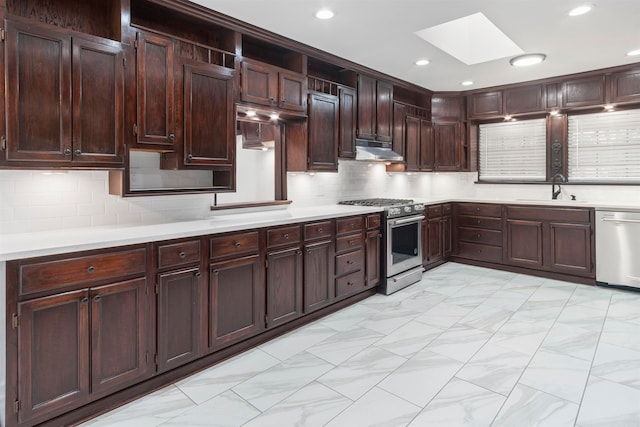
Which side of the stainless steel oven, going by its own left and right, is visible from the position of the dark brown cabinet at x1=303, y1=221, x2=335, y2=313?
right

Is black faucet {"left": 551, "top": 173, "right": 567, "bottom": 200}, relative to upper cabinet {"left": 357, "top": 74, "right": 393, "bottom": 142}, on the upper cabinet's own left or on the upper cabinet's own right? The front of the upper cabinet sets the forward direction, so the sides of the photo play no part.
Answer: on the upper cabinet's own left

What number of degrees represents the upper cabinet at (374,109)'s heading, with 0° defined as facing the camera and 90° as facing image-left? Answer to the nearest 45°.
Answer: approximately 315°

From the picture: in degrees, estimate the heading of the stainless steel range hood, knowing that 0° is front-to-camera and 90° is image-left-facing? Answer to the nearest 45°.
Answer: approximately 315°

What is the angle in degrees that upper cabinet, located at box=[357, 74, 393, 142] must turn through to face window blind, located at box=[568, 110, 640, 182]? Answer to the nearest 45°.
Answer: approximately 45° to its left
